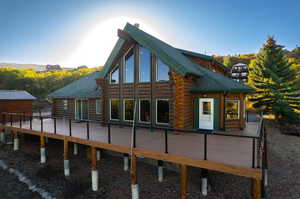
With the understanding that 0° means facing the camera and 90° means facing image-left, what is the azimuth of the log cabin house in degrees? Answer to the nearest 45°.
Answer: approximately 45°

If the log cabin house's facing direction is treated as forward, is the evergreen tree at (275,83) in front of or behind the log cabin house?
behind

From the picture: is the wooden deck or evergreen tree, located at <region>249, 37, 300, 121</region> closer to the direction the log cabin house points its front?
the wooden deck
